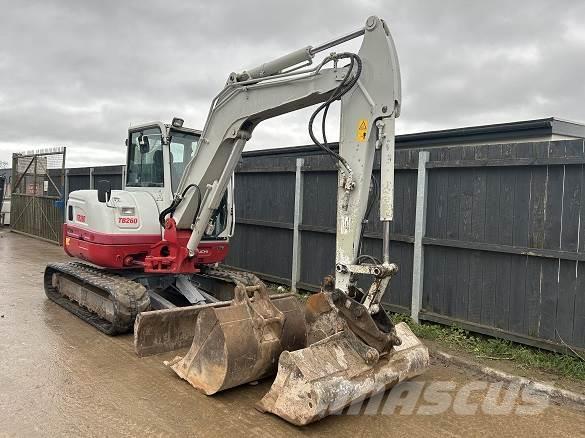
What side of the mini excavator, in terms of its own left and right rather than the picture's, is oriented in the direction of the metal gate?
back

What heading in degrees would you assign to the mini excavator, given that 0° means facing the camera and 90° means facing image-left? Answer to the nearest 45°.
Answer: approximately 315°

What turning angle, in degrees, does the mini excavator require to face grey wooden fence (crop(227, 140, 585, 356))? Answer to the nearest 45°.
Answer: approximately 45° to its left

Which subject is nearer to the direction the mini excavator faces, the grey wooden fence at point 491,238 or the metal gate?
the grey wooden fence

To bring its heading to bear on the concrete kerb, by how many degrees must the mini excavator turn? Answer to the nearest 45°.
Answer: approximately 45° to its left

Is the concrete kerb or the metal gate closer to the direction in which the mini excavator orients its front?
the concrete kerb
